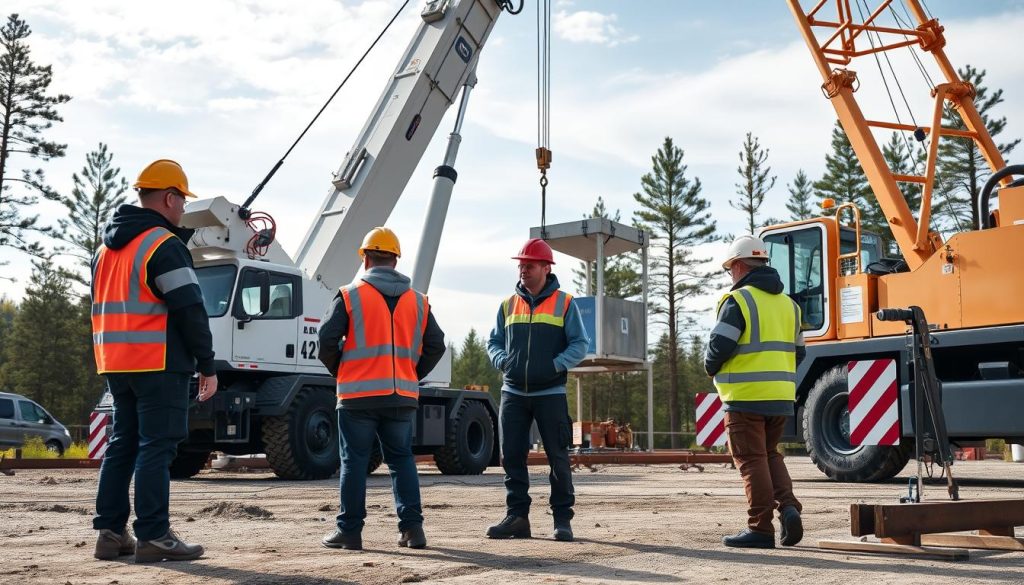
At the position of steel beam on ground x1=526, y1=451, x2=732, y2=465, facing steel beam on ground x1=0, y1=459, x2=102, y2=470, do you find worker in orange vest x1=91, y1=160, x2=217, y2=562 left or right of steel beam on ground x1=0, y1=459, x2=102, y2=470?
left

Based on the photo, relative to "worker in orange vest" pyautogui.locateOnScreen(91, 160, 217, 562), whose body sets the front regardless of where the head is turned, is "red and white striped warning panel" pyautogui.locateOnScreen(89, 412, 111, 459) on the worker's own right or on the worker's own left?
on the worker's own left

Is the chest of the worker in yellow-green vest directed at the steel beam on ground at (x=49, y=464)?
yes

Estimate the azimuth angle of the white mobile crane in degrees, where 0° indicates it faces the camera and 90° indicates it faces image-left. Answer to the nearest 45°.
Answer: approximately 45°

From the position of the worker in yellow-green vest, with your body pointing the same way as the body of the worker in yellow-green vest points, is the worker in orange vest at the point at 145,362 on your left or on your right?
on your left

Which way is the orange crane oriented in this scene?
to the viewer's left

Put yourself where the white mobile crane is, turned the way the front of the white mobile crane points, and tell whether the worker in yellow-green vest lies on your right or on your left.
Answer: on your left

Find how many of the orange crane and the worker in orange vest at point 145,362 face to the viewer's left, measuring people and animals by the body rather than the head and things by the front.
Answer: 1

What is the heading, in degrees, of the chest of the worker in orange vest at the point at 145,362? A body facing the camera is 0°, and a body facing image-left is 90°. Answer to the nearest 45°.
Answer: approximately 225°

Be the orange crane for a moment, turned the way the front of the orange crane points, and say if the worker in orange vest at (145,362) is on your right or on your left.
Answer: on your left

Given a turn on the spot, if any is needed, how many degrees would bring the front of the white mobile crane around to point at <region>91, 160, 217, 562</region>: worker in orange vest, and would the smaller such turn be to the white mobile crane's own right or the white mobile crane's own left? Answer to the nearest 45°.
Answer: approximately 45° to the white mobile crane's own left

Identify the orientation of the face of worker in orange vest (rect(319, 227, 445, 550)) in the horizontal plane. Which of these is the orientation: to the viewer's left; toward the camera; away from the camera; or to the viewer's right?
away from the camera

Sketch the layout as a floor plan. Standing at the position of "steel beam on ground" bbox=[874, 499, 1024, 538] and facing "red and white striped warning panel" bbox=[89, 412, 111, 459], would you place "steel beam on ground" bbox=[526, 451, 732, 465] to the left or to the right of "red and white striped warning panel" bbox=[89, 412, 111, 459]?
right
